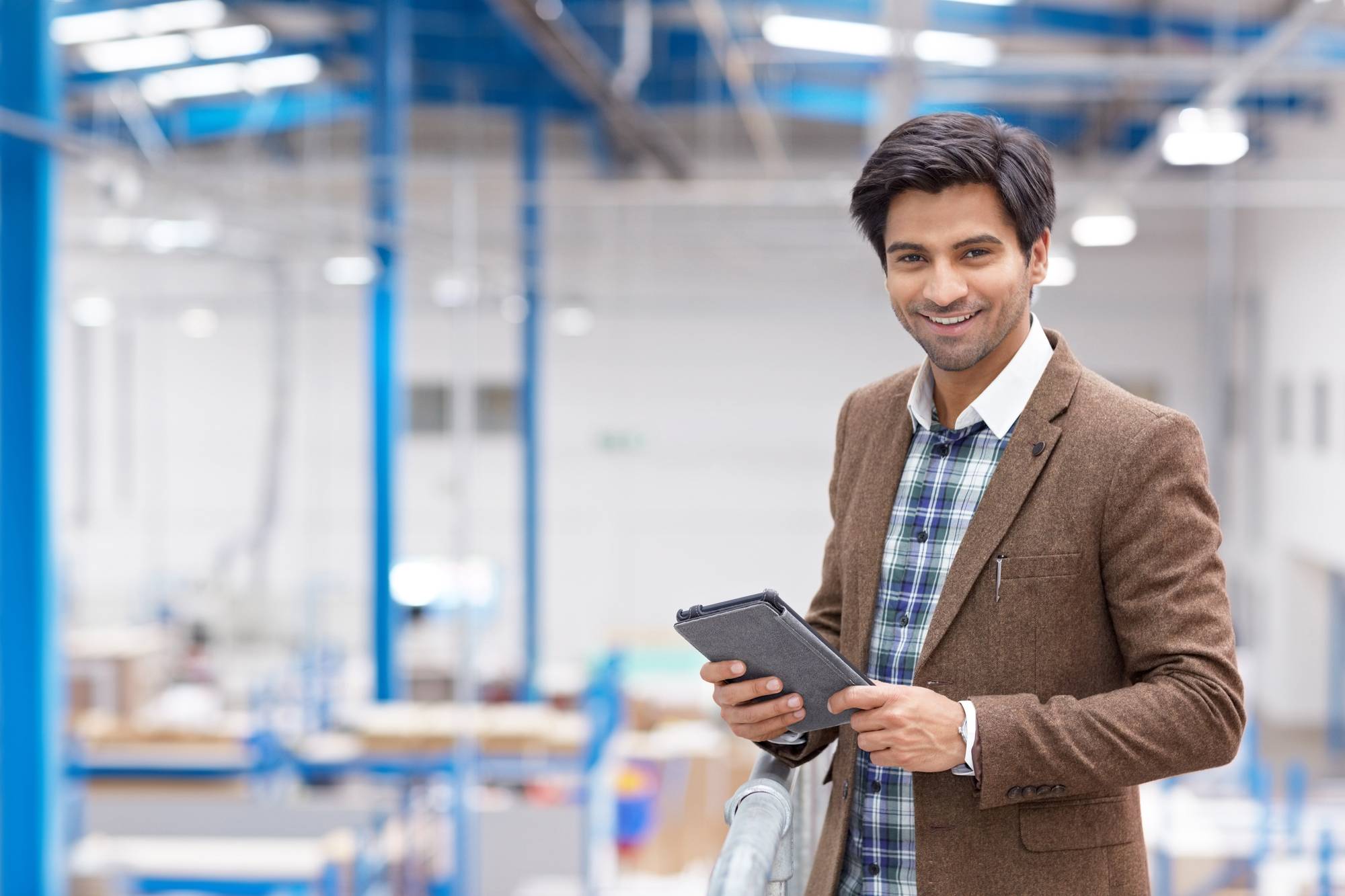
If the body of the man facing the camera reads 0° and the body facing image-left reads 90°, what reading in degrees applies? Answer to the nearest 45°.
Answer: approximately 45°

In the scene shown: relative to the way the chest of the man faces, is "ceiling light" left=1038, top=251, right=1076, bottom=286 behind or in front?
behind

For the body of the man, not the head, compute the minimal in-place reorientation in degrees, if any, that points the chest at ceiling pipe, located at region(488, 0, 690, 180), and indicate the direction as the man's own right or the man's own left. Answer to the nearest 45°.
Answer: approximately 135° to the man's own right

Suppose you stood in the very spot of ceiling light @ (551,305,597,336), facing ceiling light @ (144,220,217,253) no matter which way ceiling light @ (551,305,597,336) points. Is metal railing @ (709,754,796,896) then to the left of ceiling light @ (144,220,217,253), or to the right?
left

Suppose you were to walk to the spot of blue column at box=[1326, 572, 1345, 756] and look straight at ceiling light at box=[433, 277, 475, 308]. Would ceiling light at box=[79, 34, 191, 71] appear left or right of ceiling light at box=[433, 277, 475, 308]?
left

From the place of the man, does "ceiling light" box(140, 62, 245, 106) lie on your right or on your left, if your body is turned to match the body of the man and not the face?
on your right

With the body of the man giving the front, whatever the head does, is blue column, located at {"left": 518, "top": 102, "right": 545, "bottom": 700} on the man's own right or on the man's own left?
on the man's own right
